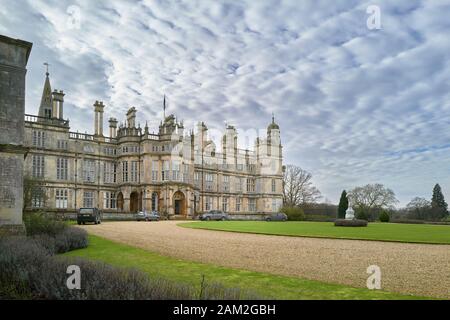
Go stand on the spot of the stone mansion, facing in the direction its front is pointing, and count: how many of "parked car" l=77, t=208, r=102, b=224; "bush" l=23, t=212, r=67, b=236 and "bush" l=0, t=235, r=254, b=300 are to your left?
0

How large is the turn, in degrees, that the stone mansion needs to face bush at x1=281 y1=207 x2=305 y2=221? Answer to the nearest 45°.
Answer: approximately 45° to its left

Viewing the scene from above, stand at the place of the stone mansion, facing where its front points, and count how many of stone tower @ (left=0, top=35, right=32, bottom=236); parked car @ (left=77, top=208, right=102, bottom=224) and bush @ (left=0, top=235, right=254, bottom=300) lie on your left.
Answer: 0

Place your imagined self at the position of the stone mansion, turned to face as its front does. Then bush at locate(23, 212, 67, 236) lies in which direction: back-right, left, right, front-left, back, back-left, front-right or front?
front-right

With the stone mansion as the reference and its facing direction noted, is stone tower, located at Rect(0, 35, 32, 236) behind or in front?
in front

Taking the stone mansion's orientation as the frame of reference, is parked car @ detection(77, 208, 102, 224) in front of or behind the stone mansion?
in front

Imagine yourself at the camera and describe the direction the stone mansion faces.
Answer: facing the viewer and to the right of the viewer
